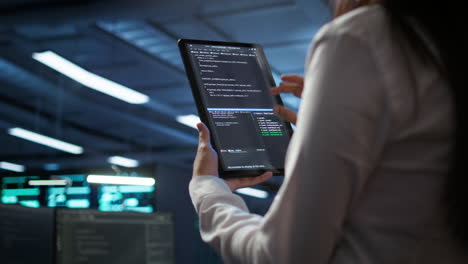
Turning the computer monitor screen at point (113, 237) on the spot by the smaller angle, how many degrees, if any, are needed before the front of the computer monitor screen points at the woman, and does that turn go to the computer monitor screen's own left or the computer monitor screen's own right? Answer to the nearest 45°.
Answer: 0° — it already faces them

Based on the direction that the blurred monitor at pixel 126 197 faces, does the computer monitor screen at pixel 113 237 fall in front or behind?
in front

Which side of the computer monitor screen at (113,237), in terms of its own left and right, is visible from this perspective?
front

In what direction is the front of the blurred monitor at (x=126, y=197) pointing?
toward the camera

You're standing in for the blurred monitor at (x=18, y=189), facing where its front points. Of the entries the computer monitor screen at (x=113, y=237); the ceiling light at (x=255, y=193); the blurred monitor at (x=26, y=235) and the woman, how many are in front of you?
3

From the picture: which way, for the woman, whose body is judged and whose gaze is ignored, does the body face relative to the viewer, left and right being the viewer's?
facing away from the viewer and to the left of the viewer

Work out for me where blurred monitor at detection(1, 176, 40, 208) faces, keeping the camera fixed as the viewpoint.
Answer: facing the viewer

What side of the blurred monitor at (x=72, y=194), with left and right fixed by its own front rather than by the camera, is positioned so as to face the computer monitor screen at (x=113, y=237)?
front
